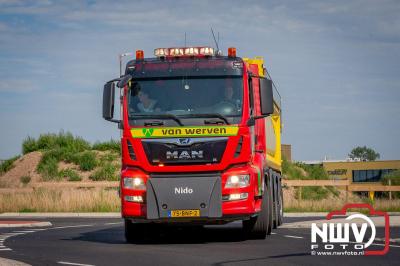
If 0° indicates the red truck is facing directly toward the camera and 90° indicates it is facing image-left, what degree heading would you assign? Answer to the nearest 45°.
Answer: approximately 0°
